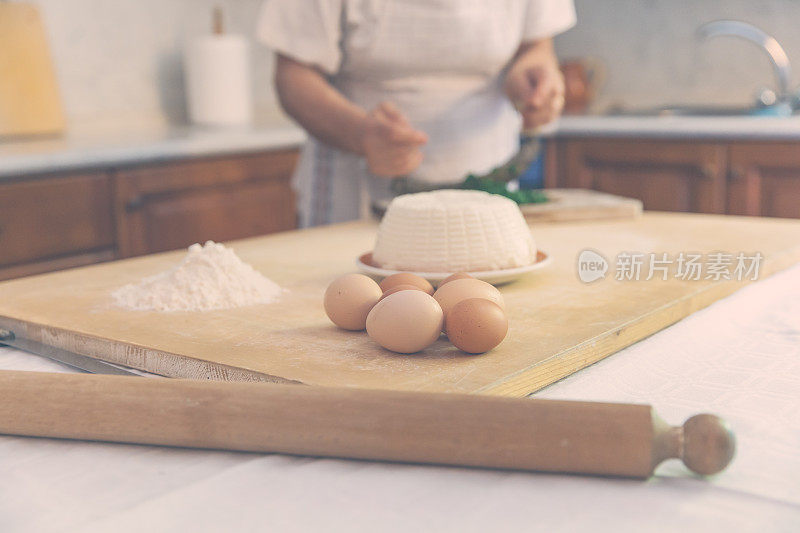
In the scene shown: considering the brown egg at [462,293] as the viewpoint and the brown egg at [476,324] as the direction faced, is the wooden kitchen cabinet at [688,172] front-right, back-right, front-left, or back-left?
back-left

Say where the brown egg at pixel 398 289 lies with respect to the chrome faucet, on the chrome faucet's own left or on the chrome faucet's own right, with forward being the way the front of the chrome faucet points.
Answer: on the chrome faucet's own left

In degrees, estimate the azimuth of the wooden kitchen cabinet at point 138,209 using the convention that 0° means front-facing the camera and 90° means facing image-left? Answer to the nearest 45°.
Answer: approximately 315°

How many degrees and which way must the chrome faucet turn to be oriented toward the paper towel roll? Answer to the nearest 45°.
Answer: approximately 45° to its left

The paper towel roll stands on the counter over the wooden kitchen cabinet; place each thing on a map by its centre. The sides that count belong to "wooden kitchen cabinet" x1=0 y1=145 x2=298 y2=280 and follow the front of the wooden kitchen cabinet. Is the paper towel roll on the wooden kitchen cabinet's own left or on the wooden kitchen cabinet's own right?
on the wooden kitchen cabinet's own left

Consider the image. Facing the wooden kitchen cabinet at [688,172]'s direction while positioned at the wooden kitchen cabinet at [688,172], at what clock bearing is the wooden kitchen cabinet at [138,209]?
the wooden kitchen cabinet at [138,209] is roughly at 2 o'clock from the wooden kitchen cabinet at [688,172].

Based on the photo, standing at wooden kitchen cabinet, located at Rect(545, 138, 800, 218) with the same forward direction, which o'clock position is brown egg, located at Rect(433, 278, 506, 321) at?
The brown egg is roughly at 12 o'clock from the wooden kitchen cabinet.

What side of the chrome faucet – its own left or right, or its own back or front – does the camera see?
left
